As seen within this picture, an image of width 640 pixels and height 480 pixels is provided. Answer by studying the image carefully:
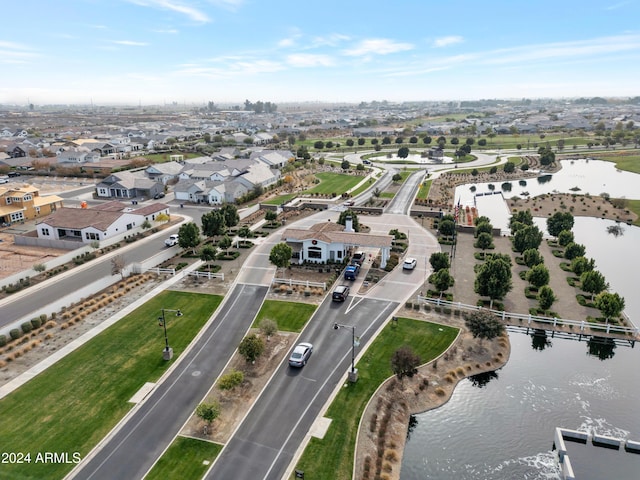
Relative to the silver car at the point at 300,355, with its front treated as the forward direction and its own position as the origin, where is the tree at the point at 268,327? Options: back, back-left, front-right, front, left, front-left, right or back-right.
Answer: left

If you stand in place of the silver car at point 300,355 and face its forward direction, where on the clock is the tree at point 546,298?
The tree is roughly at 1 o'clock from the silver car.

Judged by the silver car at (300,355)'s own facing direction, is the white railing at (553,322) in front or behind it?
in front

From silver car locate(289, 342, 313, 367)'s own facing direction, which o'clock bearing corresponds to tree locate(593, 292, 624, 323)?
The tree is roughly at 1 o'clock from the silver car.

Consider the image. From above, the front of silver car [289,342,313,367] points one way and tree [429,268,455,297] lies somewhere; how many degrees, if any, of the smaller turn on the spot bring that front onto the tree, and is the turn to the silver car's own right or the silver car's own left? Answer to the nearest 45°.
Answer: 0° — it already faces it

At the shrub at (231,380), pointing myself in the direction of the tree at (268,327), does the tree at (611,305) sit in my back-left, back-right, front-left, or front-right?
front-right

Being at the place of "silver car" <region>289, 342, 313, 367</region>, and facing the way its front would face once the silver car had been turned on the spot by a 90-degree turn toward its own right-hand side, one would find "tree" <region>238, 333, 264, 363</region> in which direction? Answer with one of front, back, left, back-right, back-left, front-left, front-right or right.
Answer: back-right

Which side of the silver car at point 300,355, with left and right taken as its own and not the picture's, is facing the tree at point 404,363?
right

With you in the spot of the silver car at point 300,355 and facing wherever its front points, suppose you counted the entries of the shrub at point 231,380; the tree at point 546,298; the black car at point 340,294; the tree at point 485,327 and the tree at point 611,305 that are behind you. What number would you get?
1

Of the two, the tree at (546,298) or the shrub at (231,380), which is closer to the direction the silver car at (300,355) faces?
the tree

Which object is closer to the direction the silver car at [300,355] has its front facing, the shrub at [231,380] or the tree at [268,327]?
the tree

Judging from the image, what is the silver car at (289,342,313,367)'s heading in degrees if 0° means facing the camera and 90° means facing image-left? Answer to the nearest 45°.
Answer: approximately 225°

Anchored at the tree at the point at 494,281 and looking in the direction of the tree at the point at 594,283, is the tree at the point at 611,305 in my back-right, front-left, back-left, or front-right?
front-right

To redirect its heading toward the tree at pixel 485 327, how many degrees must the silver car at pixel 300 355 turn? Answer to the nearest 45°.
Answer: approximately 45° to its right

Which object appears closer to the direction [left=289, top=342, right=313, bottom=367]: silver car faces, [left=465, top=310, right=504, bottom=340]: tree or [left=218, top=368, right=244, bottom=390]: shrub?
the tree

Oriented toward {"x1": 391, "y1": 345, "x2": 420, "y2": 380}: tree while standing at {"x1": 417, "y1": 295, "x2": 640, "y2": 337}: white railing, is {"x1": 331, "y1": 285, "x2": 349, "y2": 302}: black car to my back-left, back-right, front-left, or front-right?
front-right

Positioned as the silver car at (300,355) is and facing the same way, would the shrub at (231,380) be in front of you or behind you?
behind

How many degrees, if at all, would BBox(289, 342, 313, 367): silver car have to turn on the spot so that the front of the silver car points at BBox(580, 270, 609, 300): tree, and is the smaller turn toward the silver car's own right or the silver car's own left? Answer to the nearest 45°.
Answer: approximately 45° to the silver car's own right
